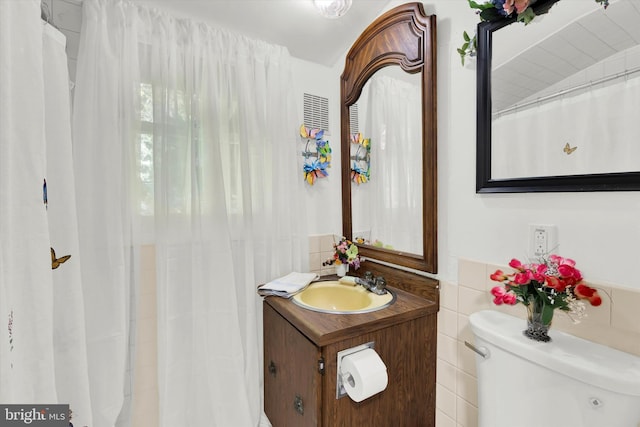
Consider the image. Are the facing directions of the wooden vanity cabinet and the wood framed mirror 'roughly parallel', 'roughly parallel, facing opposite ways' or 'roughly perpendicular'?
roughly parallel

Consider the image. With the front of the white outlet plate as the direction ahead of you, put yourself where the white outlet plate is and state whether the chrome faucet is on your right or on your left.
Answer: on your right

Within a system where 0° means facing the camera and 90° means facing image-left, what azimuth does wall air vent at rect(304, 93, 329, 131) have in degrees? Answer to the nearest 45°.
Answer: approximately 315°

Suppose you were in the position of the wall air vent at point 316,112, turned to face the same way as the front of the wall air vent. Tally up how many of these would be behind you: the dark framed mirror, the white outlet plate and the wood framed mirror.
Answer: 0

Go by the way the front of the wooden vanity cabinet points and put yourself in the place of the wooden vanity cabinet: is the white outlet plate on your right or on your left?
on your left

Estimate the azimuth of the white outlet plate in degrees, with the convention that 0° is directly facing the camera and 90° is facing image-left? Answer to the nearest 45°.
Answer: approximately 45°

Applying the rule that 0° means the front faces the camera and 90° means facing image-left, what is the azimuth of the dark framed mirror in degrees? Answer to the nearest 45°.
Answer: approximately 45°

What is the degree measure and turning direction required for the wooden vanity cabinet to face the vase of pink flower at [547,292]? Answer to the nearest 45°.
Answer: approximately 90° to its left

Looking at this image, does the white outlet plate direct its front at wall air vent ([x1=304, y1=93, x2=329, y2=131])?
no

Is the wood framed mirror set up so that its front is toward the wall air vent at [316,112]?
no

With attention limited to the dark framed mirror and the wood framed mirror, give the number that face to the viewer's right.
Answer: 0

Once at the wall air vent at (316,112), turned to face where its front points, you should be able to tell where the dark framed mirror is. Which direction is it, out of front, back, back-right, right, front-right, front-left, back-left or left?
front

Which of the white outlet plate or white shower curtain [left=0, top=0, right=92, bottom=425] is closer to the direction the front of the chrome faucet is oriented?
the white shower curtain

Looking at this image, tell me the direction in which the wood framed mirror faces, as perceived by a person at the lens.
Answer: facing the viewer and to the left of the viewer
